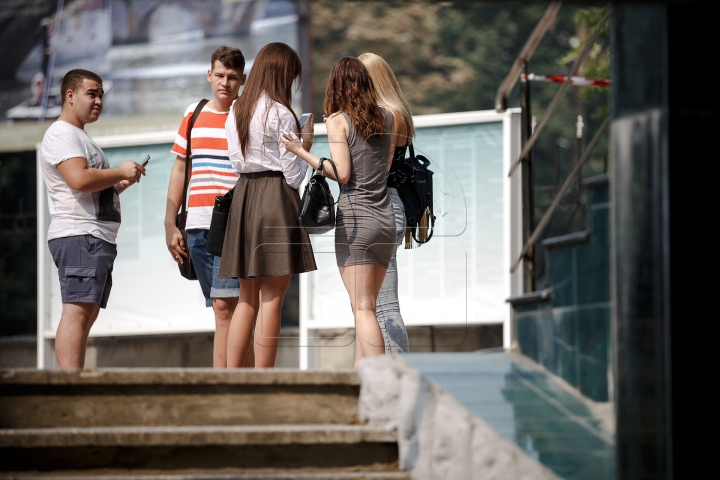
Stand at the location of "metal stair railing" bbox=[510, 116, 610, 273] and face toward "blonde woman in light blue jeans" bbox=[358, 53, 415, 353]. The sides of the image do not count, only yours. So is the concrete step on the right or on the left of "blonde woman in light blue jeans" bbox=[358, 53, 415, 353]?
left

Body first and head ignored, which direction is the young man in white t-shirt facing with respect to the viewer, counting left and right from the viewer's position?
facing to the right of the viewer

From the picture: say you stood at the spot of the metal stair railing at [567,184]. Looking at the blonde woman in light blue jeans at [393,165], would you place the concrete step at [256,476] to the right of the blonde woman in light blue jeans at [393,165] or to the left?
left

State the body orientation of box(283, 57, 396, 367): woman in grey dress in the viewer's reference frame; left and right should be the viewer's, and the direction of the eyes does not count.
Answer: facing away from the viewer and to the left of the viewer

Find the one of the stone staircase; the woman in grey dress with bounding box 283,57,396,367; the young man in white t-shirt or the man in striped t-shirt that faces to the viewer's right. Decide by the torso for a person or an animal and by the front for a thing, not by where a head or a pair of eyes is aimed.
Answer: the young man in white t-shirt

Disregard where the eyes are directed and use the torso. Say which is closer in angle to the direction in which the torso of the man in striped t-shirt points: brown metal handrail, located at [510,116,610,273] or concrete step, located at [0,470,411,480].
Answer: the concrete step

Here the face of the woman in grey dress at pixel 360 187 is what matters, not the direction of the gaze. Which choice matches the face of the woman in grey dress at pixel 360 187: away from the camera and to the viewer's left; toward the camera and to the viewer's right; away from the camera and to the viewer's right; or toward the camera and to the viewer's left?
away from the camera and to the viewer's left

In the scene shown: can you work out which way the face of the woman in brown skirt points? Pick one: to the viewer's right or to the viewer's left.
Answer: to the viewer's right
